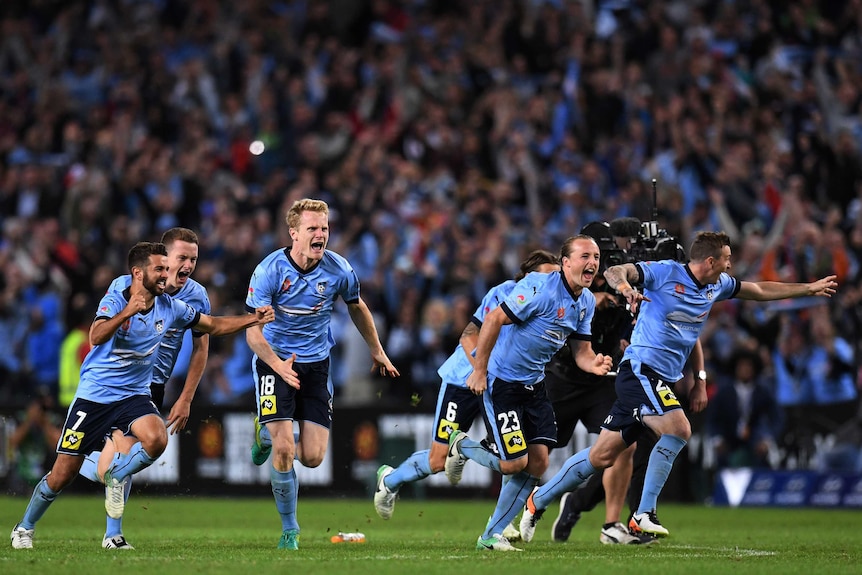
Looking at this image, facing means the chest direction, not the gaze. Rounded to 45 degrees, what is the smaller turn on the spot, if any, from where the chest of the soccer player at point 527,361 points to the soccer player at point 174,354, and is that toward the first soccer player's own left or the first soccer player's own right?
approximately 135° to the first soccer player's own right

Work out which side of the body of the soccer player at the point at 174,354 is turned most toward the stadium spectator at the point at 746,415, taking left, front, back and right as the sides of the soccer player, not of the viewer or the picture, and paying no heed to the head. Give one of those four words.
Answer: left

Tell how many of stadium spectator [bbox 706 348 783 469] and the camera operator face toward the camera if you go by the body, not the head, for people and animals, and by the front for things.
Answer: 1

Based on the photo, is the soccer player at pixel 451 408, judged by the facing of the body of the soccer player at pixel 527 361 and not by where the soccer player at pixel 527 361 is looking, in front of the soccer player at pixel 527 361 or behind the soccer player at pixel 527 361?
behind

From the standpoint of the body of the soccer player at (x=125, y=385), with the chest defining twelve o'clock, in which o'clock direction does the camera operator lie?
The camera operator is roughly at 10 o'clock from the soccer player.
